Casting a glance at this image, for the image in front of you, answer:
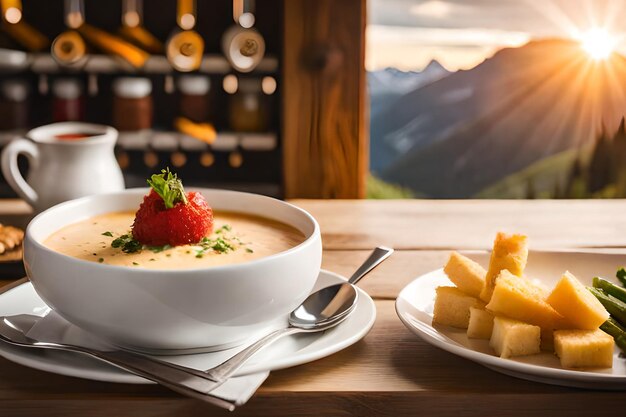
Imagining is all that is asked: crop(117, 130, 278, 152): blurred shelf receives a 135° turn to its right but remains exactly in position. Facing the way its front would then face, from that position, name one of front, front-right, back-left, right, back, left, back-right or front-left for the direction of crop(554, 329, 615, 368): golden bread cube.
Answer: back-left

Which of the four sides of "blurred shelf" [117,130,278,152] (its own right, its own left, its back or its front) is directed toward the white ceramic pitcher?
front

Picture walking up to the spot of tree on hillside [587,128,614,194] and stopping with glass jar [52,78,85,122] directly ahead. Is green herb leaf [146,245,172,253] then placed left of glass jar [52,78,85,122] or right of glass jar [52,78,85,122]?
left

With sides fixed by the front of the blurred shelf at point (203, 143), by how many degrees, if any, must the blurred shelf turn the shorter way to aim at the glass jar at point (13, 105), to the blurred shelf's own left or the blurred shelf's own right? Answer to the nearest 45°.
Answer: approximately 90° to the blurred shelf's own right

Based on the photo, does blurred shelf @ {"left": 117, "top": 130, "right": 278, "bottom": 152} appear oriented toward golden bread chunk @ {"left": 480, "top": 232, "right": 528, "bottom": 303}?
yes

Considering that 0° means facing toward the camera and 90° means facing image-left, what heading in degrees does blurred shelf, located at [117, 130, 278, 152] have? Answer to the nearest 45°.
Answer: approximately 0°

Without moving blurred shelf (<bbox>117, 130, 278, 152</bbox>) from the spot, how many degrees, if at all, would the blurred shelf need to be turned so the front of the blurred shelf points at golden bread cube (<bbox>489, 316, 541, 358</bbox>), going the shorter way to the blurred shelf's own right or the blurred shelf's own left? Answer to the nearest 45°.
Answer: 0° — it already faces it

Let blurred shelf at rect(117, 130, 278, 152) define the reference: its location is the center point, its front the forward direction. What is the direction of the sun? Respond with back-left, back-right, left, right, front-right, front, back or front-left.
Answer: back-left

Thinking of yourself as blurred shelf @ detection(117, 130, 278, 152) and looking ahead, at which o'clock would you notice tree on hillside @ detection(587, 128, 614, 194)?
The tree on hillside is roughly at 8 o'clock from the blurred shelf.

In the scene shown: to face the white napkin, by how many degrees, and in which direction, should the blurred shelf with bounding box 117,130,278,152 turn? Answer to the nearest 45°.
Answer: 0° — it already faces it

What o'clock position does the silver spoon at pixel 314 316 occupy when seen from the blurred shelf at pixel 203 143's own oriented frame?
The silver spoon is roughly at 12 o'clock from the blurred shelf.

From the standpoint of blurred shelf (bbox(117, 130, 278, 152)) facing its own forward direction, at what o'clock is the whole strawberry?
The whole strawberry is roughly at 12 o'clock from the blurred shelf.

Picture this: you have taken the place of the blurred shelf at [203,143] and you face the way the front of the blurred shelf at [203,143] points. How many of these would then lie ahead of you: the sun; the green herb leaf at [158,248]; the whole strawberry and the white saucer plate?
3

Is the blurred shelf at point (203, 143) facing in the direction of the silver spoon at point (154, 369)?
yes

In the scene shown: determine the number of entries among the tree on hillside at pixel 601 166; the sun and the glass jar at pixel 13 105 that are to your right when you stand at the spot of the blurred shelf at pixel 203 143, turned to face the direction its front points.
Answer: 1

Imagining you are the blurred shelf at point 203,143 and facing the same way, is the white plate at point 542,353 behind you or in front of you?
in front

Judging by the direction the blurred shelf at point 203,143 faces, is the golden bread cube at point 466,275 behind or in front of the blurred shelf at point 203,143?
in front
